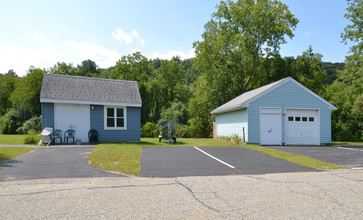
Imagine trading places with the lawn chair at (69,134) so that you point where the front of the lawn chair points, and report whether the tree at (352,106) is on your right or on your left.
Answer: on your left

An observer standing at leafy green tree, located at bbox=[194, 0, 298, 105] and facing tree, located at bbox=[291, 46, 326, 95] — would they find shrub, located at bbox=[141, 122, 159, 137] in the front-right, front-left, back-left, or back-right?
back-right

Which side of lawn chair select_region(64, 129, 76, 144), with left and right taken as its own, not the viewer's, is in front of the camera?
front

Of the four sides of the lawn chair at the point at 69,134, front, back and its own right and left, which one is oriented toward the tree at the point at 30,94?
back

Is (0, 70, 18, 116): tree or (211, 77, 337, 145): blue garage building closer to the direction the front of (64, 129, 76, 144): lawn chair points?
the blue garage building

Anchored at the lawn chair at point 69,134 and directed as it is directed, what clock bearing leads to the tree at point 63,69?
The tree is roughly at 6 o'clock from the lawn chair.

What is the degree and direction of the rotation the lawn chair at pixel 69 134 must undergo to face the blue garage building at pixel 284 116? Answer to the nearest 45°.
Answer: approximately 90° to its left

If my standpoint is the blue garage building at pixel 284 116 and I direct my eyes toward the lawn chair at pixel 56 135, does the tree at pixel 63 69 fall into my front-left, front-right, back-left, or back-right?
front-right

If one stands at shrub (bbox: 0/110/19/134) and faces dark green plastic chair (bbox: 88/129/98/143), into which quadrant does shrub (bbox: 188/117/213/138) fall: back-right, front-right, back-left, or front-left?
front-left

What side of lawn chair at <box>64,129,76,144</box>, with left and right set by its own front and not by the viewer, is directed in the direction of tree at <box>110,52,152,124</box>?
back

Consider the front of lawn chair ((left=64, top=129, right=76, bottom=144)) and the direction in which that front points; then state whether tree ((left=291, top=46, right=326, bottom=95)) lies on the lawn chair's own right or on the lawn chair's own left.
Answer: on the lawn chair's own left
